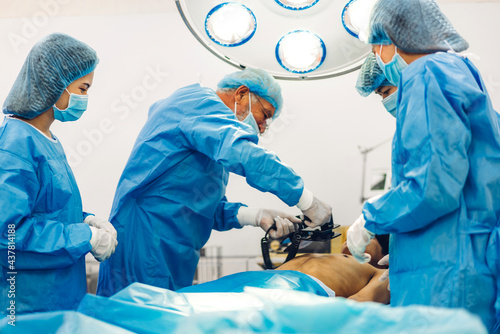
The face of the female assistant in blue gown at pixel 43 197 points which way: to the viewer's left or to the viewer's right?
to the viewer's right

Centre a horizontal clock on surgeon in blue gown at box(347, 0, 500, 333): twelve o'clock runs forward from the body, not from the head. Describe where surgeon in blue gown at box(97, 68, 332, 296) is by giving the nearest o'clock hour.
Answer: surgeon in blue gown at box(97, 68, 332, 296) is roughly at 1 o'clock from surgeon in blue gown at box(347, 0, 500, 333).

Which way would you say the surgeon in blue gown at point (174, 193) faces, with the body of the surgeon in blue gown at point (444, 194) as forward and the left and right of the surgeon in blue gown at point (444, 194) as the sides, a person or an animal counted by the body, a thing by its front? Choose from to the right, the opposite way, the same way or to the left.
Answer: the opposite way

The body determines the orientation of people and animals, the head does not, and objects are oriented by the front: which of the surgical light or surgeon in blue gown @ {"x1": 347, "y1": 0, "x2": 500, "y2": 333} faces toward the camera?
the surgical light

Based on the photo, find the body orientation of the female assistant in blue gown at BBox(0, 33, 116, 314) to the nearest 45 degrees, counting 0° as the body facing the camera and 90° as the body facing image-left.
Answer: approximately 270°

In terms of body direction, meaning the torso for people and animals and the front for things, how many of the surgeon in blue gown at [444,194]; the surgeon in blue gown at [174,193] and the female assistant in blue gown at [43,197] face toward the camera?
0

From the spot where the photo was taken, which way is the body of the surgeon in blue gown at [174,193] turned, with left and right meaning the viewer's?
facing to the right of the viewer

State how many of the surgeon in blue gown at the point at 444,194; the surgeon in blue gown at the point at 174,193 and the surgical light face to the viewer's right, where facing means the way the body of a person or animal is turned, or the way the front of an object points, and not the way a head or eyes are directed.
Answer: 1

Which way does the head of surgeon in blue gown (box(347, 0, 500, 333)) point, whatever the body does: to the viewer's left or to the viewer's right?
to the viewer's left

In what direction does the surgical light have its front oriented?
toward the camera

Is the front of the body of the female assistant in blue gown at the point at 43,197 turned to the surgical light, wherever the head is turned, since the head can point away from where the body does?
yes

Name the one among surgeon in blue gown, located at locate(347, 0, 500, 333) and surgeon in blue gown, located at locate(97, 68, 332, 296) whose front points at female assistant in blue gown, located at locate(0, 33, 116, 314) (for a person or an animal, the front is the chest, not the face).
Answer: surgeon in blue gown, located at locate(347, 0, 500, 333)

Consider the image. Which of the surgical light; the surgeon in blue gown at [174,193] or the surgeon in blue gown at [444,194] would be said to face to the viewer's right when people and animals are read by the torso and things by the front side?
the surgeon in blue gown at [174,193]

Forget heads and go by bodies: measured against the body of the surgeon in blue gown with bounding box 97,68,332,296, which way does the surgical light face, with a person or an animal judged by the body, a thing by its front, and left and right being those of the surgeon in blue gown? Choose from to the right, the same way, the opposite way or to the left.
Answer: to the right

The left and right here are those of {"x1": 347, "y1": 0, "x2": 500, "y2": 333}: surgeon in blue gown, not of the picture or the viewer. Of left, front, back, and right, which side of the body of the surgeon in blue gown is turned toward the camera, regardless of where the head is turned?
left

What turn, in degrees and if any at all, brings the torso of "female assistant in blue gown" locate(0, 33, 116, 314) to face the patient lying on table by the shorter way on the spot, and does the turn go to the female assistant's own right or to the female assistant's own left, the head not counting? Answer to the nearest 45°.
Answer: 0° — they already face them
